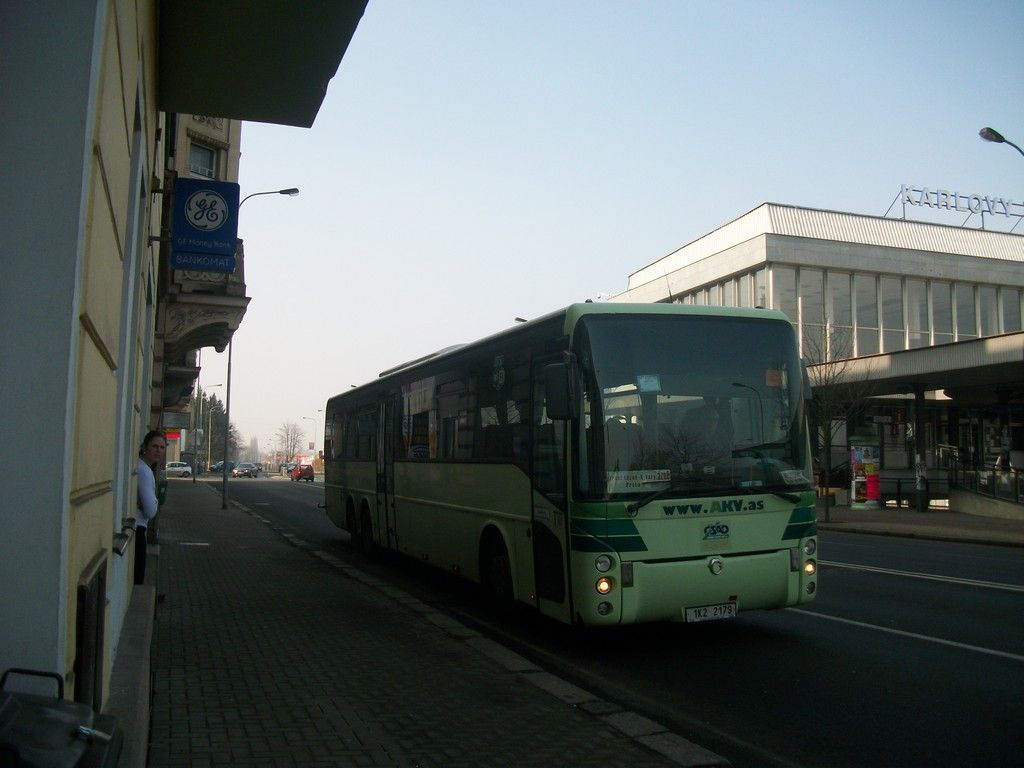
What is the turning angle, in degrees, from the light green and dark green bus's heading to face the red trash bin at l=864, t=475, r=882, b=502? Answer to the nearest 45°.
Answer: approximately 135° to its left

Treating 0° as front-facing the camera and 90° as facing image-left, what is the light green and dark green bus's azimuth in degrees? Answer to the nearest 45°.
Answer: approximately 315°

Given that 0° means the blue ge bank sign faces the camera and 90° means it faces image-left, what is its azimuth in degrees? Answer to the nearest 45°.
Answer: approximately 0°

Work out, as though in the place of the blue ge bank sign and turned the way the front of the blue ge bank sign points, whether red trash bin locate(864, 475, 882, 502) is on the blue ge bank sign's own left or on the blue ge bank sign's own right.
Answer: on the blue ge bank sign's own left

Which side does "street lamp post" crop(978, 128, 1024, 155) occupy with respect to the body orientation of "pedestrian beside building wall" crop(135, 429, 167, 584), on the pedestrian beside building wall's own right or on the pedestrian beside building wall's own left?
on the pedestrian beside building wall's own left

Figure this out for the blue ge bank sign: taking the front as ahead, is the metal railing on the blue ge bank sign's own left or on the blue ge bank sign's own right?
on the blue ge bank sign's own left

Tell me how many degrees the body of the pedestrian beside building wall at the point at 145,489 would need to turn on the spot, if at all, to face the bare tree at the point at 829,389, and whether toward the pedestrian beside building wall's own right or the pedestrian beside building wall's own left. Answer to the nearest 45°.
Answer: approximately 90° to the pedestrian beside building wall's own left

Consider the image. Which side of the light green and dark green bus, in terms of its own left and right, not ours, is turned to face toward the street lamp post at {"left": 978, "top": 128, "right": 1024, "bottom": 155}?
left
